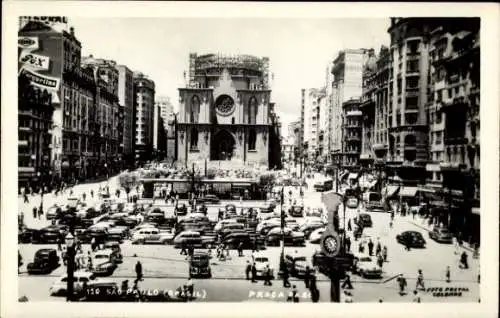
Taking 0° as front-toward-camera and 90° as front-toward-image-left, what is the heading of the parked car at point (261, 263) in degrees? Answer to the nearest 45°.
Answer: approximately 0°

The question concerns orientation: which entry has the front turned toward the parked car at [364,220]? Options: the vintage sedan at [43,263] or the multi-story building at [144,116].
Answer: the multi-story building

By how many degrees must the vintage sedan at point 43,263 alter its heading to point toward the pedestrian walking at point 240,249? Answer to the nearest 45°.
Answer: approximately 135° to its left

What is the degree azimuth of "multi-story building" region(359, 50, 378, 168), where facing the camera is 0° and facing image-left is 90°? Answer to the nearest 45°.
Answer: approximately 90°

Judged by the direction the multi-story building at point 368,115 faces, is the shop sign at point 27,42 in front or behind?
in front

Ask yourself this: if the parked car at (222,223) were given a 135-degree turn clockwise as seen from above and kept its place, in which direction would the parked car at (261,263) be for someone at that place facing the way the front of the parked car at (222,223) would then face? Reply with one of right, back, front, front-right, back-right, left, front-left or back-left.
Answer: back-right

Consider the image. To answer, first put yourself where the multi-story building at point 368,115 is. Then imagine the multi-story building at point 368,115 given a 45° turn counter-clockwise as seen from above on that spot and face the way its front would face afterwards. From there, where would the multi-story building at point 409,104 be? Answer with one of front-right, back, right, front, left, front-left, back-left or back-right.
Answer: left

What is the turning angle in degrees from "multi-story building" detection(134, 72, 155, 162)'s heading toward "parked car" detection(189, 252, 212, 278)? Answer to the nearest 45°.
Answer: approximately 45° to its right
